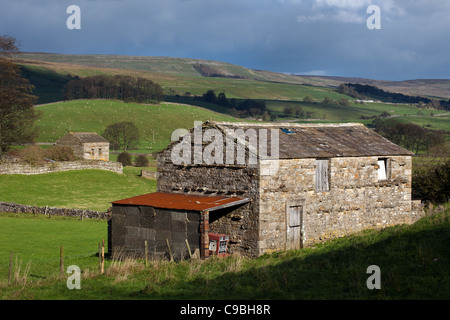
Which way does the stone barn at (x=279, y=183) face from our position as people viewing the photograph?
facing the viewer and to the right of the viewer

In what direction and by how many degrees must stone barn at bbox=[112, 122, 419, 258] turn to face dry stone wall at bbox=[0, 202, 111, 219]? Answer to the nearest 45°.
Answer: approximately 180°
